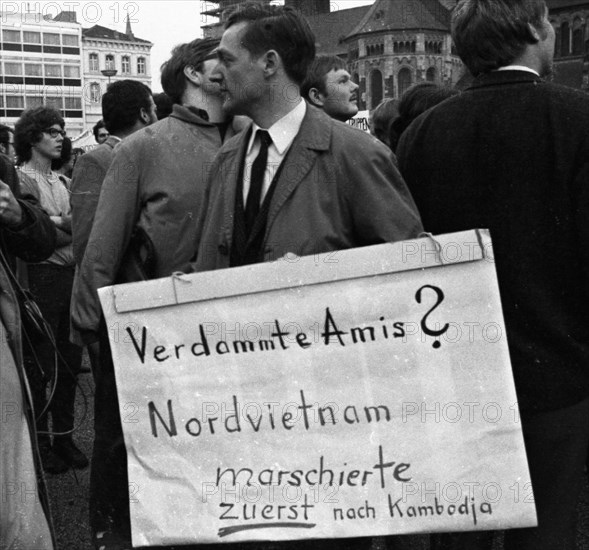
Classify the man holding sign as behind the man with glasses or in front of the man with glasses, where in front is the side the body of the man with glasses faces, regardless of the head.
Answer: in front

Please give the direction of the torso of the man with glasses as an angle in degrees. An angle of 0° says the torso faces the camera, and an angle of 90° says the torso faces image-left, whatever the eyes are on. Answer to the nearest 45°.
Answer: approximately 315°

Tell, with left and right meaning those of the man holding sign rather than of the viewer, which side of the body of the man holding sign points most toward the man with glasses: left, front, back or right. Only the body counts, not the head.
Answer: right

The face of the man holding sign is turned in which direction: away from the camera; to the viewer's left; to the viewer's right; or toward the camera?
to the viewer's left

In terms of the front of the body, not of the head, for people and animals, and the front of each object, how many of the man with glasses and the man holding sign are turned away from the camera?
0
